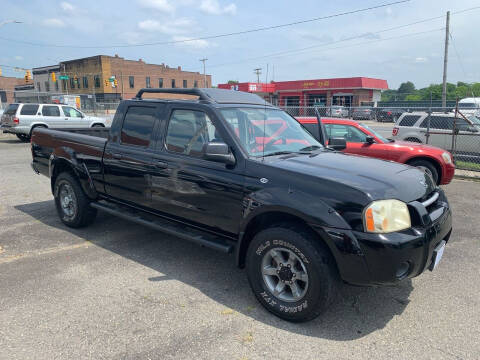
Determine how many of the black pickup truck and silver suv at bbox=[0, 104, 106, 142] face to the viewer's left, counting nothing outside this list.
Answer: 0

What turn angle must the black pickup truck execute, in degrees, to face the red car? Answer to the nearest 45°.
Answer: approximately 90° to its left

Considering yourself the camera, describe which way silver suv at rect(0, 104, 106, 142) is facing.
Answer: facing away from the viewer and to the right of the viewer

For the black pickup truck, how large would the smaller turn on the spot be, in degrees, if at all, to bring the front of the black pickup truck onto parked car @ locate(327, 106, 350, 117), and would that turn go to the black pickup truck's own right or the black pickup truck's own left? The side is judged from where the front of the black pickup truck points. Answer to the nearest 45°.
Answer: approximately 135° to the black pickup truck's own left

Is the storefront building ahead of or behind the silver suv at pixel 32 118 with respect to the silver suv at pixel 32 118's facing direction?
ahead

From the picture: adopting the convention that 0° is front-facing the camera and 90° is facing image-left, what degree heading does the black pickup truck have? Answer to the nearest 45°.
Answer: approximately 315°

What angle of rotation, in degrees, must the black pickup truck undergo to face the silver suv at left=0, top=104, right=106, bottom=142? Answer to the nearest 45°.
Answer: approximately 180°

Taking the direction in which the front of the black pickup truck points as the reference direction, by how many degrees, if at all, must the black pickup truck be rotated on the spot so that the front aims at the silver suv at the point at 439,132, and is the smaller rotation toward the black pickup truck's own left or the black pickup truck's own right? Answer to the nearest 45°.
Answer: approximately 90° to the black pickup truck's own left
